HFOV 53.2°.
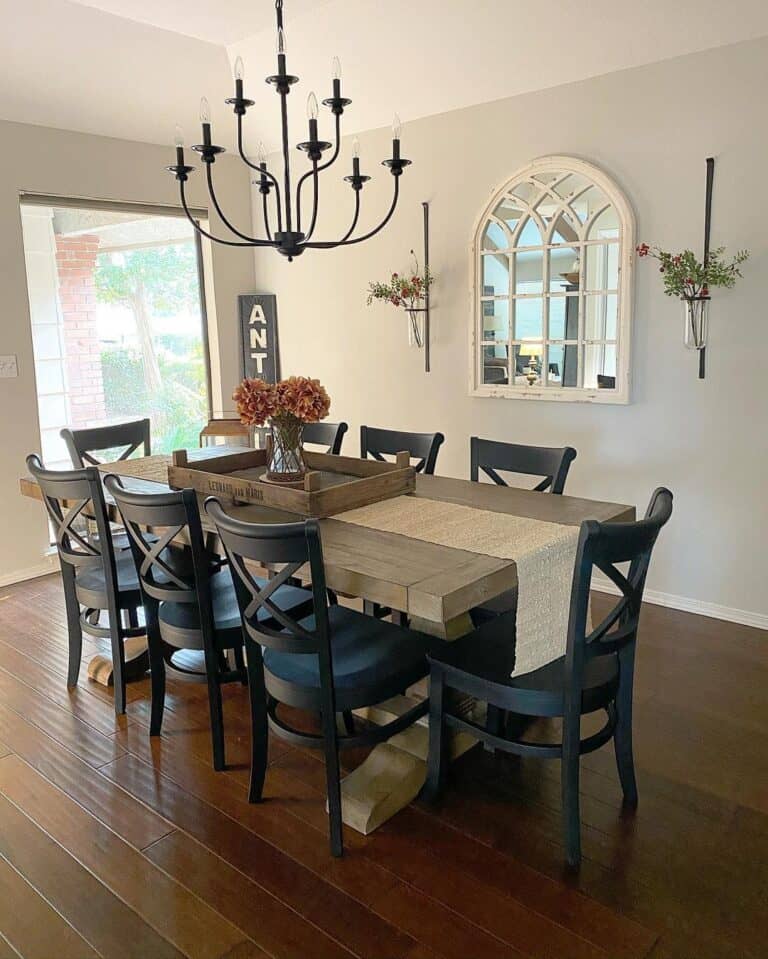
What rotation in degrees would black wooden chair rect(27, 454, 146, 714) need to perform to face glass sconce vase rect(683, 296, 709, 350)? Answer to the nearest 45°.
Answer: approximately 45° to its right

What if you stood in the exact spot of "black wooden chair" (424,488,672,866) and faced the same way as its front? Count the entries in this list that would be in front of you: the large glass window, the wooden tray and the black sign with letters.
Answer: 3

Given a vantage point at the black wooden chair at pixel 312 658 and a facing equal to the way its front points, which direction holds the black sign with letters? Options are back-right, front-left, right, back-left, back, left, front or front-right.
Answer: front-left

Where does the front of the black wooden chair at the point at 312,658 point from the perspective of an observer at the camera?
facing away from the viewer and to the right of the viewer

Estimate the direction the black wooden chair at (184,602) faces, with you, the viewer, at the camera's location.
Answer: facing away from the viewer and to the right of the viewer

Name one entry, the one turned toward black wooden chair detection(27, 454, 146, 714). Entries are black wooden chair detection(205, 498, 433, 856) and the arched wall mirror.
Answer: the arched wall mirror

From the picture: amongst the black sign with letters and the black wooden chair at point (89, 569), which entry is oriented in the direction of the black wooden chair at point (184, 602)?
the black sign with letters

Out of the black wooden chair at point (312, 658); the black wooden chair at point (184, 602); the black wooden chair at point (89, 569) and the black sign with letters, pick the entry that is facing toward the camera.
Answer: the black sign with letters

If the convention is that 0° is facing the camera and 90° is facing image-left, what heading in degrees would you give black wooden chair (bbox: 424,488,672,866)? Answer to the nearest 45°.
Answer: approximately 135°

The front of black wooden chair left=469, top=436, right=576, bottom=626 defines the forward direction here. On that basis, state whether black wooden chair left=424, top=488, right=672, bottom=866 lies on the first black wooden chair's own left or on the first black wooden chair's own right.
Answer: on the first black wooden chair's own left

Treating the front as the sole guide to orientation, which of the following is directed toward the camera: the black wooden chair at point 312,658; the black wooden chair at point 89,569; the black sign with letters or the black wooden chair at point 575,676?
the black sign with letters

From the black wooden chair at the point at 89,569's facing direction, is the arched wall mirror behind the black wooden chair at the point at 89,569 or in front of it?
in front

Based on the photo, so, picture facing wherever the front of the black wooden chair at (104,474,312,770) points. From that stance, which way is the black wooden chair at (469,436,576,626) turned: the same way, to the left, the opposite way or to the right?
the opposite way

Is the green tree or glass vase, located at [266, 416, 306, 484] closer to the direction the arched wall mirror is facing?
the glass vase

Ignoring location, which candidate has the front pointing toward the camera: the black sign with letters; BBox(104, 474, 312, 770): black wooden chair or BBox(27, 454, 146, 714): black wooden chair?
the black sign with letters

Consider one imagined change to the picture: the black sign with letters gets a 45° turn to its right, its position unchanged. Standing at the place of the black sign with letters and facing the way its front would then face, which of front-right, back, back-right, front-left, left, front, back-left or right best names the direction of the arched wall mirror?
left
